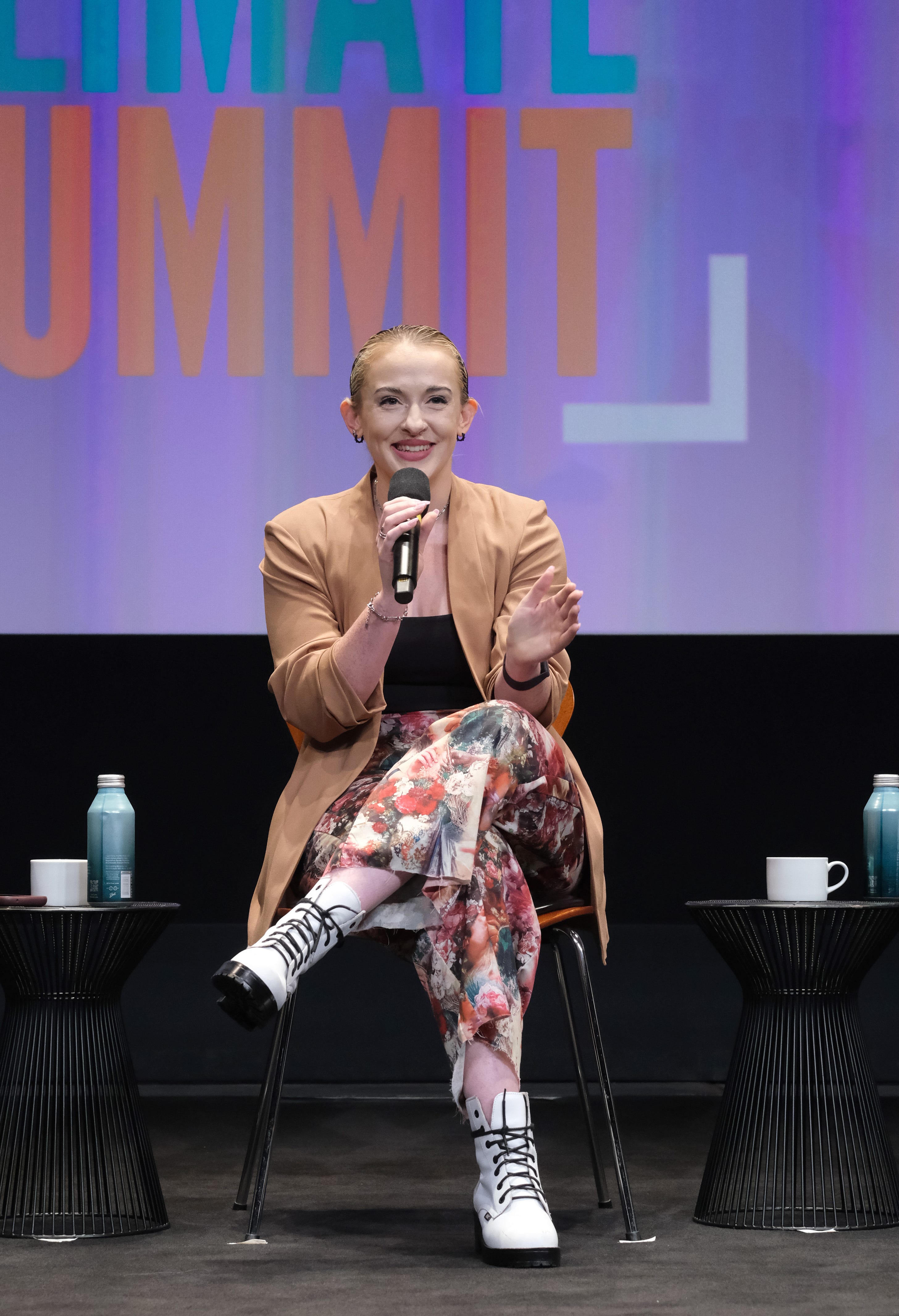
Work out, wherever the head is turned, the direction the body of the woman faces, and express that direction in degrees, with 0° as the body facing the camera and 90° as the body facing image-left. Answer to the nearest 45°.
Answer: approximately 0°
